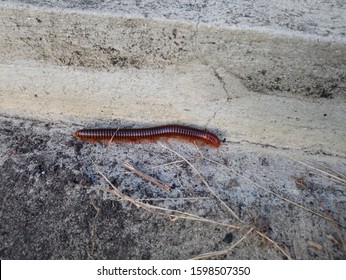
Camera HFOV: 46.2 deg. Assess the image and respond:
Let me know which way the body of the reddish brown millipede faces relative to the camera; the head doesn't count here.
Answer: to the viewer's right

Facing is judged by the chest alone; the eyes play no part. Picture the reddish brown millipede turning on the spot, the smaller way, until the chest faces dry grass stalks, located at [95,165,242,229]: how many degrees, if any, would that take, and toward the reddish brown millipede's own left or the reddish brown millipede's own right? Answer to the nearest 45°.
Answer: approximately 90° to the reddish brown millipede's own right
